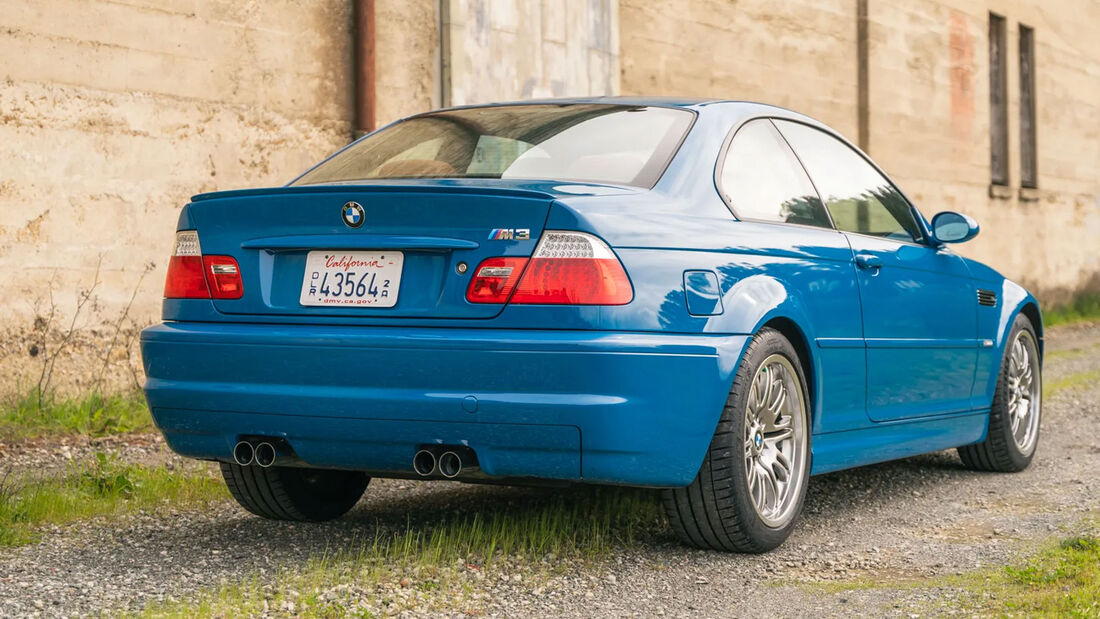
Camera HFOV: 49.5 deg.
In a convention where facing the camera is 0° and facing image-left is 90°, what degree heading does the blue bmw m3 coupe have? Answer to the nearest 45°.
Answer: approximately 225°
